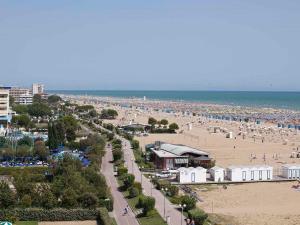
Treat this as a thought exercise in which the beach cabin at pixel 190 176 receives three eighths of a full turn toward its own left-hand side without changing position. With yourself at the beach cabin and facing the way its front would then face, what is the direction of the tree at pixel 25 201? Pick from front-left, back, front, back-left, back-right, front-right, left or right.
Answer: back

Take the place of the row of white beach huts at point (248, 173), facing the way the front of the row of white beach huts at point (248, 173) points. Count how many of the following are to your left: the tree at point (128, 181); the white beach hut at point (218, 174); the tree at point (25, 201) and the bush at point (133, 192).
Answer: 0

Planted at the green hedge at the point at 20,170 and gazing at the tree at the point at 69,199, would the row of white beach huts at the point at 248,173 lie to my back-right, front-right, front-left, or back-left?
front-left

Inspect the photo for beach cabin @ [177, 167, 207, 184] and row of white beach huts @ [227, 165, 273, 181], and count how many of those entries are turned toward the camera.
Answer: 2

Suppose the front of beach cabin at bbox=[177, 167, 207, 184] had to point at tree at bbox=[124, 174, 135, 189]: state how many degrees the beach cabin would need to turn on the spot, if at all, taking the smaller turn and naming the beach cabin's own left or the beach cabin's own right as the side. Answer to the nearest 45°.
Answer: approximately 45° to the beach cabin's own right

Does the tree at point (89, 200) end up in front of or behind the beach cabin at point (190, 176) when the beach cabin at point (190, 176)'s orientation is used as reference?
in front

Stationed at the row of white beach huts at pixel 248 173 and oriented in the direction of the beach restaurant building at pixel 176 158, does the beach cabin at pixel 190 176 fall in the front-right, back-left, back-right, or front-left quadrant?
front-left

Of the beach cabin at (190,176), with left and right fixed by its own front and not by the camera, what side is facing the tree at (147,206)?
front

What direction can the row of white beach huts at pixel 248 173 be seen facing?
toward the camera

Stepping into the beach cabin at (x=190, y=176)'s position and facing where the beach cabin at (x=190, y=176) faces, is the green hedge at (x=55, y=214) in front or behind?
in front

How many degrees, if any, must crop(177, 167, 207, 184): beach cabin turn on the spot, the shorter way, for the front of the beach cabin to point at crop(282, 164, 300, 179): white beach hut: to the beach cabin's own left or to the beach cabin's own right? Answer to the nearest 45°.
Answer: approximately 90° to the beach cabin's own left

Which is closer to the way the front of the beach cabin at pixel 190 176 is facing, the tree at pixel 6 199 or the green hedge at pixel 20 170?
the tree

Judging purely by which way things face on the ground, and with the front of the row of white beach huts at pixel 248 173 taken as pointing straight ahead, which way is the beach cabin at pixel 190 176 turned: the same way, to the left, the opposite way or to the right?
the same way

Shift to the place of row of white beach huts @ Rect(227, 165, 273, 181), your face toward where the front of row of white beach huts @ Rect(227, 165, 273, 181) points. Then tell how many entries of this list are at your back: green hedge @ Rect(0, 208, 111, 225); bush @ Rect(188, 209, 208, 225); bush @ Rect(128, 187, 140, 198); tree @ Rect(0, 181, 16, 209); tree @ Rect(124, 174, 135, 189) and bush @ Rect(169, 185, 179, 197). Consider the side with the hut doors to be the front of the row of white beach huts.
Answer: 0

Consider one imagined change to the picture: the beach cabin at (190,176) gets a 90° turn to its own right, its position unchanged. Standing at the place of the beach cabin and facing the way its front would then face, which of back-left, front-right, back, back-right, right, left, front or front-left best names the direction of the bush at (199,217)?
left

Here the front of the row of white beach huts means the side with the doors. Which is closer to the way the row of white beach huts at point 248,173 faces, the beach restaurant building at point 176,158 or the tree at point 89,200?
the tree

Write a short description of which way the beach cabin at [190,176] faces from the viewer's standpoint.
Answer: facing the viewer
